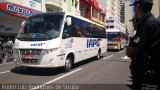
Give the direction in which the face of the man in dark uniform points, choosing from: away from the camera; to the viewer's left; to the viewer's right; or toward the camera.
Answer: to the viewer's left

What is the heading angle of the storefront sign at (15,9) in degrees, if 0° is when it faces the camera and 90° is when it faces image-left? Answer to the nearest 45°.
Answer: approximately 315°

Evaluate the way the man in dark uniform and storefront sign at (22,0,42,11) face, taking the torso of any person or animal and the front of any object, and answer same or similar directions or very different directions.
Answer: very different directions

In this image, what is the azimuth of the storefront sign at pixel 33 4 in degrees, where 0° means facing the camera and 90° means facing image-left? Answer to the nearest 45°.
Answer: approximately 315°

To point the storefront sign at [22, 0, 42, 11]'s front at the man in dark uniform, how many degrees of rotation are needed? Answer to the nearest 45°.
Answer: approximately 45° to its right

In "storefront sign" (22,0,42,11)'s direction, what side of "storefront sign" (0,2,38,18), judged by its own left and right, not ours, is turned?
left
